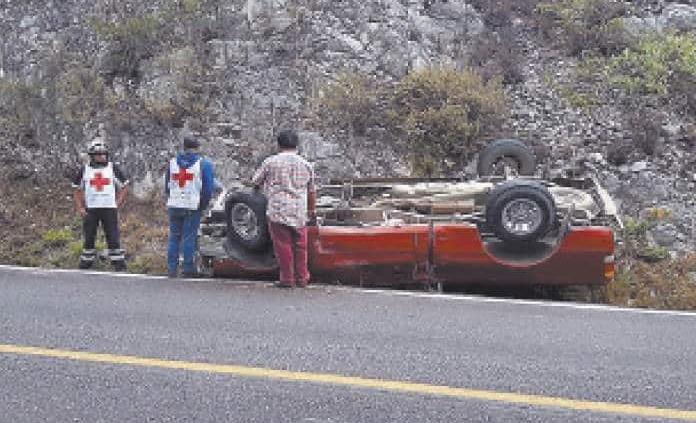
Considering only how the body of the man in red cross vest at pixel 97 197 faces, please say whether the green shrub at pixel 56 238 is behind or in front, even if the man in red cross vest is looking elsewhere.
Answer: behind

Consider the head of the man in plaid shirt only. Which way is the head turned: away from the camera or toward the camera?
away from the camera

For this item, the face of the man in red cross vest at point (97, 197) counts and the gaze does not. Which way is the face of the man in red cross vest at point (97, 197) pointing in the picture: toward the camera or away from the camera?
toward the camera

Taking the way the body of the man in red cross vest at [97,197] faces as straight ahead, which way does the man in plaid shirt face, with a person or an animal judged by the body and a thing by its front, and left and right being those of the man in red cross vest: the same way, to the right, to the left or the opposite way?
the opposite way

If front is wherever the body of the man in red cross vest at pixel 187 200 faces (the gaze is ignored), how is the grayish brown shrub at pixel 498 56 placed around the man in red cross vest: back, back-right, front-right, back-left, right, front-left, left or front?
front

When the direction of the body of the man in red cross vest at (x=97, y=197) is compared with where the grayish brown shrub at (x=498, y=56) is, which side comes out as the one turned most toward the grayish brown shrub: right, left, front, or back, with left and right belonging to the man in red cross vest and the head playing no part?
left

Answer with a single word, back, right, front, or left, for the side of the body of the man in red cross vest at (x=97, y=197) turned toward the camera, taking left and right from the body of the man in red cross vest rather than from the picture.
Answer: front

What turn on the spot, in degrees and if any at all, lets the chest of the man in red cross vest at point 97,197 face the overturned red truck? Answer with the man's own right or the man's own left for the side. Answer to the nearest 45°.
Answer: approximately 45° to the man's own left

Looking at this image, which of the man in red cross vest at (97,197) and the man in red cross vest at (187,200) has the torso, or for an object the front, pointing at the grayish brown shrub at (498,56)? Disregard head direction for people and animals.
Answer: the man in red cross vest at (187,200)

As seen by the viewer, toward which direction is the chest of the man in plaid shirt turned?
away from the camera

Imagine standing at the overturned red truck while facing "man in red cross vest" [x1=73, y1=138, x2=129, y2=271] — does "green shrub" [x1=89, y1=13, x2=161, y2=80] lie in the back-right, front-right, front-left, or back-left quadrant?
front-right

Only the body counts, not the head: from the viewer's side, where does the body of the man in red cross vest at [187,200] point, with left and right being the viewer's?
facing away from the viewer and to the right of the viewer

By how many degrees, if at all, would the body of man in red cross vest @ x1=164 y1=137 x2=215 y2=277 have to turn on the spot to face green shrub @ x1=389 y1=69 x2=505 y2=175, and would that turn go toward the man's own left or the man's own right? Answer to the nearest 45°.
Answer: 0° — they already face it

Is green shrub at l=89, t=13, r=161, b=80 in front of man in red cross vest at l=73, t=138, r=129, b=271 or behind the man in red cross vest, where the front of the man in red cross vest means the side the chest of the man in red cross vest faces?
behind

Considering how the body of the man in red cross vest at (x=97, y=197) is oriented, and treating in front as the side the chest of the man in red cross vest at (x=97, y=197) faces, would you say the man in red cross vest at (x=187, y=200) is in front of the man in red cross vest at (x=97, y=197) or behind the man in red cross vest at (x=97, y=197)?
in front

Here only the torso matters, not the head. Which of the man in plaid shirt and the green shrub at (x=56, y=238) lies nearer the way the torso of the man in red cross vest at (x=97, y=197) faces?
the man in plaid shirt

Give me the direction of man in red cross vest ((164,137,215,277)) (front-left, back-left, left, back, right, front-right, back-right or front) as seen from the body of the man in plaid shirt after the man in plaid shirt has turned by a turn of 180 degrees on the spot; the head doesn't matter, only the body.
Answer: back-right
